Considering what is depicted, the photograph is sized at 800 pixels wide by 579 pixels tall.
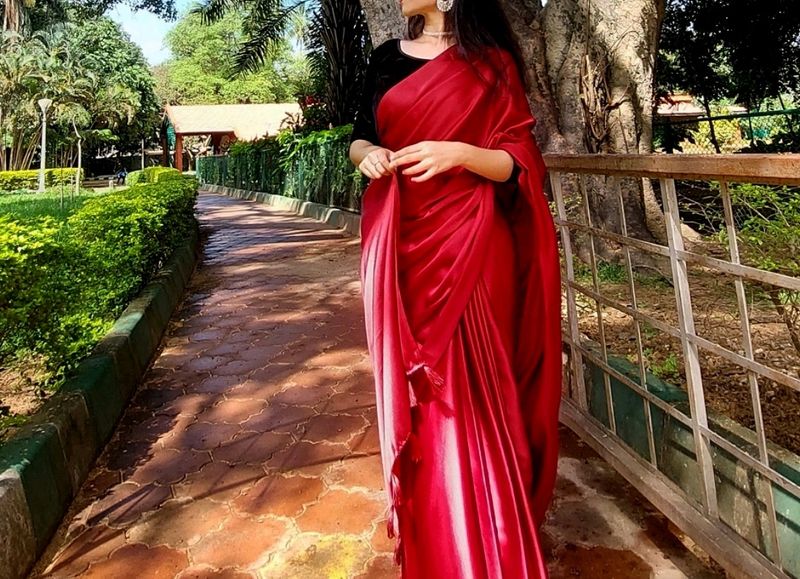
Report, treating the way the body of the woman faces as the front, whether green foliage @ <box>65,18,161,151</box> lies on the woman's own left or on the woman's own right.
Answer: on the woman's own right

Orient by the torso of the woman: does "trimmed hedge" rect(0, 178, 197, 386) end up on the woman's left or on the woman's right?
on the woman's right

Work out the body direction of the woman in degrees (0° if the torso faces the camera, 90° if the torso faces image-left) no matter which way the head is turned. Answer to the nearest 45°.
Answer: approximately 45°

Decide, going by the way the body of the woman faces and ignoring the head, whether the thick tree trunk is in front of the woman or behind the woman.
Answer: behind

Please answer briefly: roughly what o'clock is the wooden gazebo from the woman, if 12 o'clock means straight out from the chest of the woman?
The wooden gazebo is roughly at 4 o'clock from the woman.

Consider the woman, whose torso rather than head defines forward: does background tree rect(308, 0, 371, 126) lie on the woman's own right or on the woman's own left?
on the woman's own right

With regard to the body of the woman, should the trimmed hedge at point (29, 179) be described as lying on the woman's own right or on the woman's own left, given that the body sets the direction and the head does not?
on the woman's own right

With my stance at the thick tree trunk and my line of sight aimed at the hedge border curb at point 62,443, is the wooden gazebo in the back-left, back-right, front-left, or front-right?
back-right
